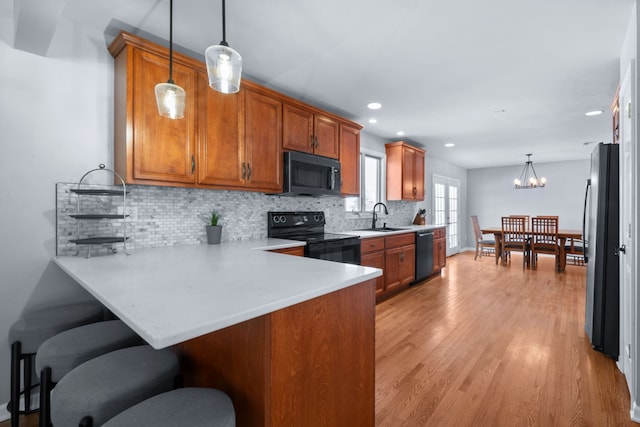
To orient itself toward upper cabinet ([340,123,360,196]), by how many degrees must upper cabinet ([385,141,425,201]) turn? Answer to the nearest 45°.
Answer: approximately 90° to its right

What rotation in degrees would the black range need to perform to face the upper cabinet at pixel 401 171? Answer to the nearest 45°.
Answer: approximately 90° to its left

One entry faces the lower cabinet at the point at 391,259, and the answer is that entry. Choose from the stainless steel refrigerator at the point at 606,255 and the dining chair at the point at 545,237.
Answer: the stainless steel refrigerator

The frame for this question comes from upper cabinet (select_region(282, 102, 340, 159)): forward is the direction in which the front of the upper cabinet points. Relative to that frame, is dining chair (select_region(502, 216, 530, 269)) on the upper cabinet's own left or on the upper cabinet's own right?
on the upper cabinet's own left

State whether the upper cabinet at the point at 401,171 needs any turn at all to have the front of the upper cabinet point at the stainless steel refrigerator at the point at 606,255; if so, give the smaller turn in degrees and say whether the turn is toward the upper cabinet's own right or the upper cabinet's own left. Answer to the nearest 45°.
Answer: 0° — it already faces it

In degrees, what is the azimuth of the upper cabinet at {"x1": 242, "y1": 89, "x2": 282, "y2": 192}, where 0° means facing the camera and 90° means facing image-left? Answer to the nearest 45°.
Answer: approximately 315°

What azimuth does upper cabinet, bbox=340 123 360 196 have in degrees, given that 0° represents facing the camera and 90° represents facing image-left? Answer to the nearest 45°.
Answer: approximately 315°

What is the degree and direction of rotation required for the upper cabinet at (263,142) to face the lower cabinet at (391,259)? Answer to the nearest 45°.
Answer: approximately 90° to its left

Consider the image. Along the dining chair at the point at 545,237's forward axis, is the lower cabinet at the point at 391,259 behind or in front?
behind

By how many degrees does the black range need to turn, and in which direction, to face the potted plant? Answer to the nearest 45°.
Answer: approximately 90° to its right

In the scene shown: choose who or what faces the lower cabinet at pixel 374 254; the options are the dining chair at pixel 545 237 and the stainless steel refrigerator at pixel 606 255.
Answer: the stainless steel refrigerator

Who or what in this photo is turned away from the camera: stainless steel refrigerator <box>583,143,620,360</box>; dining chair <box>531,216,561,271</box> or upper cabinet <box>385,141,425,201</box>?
the dining chair
